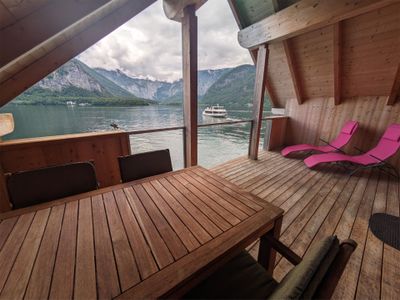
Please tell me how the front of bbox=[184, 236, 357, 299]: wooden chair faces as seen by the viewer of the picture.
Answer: facing away from the viewer and to the left of the viewer

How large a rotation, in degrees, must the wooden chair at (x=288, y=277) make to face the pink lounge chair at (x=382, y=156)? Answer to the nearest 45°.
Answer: approximately 45° to its right

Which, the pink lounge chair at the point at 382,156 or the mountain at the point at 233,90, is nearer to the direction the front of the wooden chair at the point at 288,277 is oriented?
the mountain

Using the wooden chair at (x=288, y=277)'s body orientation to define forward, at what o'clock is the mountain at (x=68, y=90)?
The mountain is roughly at 11 o'clock from the wooden chair.

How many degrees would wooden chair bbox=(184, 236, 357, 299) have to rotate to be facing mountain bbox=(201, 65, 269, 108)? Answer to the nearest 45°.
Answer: approximately 45° to its right

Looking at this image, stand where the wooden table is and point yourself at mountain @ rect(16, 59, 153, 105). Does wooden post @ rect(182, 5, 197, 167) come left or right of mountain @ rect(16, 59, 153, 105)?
right

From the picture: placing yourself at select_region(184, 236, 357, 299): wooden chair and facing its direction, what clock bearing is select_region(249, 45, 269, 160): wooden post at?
The wooden post is roughly at 1 o'clock from the wooden chair.

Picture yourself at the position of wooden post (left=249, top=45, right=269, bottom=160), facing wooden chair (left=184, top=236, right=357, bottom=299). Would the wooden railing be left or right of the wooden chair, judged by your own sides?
right

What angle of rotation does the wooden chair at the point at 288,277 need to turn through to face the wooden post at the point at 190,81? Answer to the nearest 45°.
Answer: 0° — it already faces it
